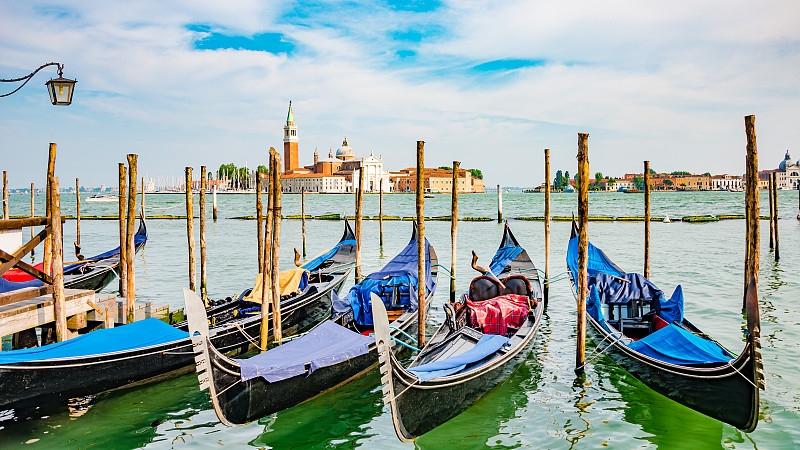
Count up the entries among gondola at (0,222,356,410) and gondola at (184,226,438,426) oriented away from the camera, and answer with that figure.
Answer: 0

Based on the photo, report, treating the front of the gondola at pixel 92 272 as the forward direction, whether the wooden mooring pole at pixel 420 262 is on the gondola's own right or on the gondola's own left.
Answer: on the gondola's own left

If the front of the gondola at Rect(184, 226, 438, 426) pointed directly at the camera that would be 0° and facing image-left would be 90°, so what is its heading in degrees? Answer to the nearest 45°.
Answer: approximately 45°

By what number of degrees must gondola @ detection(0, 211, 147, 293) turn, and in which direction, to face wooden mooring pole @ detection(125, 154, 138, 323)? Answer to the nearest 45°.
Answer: approximately 45° to its left

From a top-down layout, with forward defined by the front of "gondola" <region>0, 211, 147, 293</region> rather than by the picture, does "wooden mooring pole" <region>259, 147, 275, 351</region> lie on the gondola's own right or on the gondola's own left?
on the gondola's own left

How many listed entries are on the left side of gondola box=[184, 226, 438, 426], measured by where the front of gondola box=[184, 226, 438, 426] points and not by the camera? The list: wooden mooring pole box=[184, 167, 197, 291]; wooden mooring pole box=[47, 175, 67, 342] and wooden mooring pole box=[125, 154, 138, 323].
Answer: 0

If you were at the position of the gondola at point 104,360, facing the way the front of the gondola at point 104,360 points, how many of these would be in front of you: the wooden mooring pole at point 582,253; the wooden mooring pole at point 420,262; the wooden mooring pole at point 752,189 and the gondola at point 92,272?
0

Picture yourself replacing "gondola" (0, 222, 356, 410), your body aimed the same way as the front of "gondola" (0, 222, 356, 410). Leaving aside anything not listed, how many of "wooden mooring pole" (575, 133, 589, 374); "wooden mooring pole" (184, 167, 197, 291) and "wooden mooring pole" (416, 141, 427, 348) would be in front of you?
0

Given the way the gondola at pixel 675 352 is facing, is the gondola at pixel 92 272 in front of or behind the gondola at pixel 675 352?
behind
